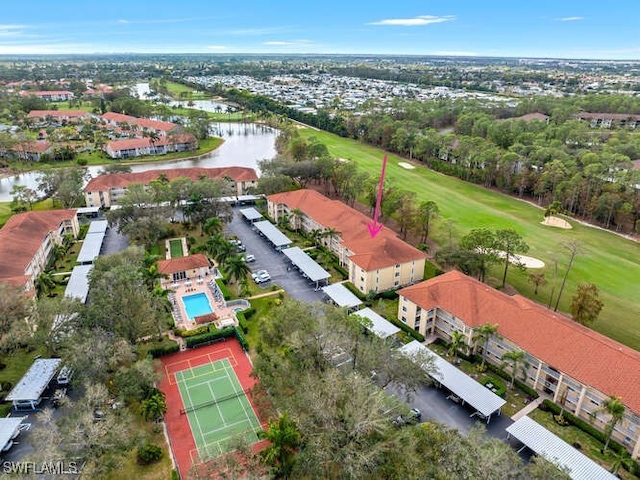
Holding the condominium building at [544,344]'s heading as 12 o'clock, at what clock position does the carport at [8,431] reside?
The carport is roughly at 12 o'clock from the condominium building.

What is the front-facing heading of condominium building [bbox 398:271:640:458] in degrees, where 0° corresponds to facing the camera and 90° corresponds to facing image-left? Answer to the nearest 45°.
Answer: approximately 45°

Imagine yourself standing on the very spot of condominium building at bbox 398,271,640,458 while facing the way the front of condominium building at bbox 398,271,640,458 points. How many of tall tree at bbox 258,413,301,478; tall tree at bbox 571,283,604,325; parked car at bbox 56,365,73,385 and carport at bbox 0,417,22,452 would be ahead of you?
3

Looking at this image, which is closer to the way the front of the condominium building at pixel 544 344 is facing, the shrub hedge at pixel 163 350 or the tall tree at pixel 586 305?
the shrub hedge

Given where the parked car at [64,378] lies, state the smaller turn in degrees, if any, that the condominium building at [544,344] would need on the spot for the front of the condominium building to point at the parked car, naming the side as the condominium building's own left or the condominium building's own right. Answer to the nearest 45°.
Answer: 0° — it already faces it

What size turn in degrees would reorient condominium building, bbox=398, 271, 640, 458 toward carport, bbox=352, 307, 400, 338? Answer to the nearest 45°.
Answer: approximately 45° to its right

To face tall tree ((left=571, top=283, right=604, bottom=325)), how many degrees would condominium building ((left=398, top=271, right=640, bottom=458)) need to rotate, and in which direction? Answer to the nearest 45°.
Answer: approximately 135° to its right

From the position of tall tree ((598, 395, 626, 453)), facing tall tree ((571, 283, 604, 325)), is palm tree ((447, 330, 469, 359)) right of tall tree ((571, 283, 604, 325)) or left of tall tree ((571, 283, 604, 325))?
left
